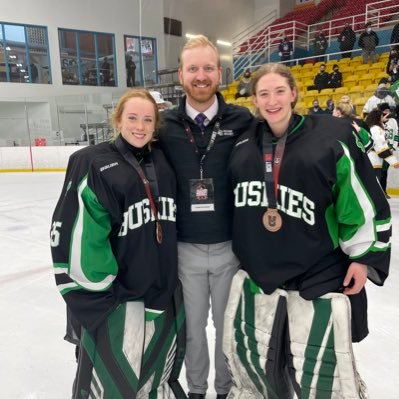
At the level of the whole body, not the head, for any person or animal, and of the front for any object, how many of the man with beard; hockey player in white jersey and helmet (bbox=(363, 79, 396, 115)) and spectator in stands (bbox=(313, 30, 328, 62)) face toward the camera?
3

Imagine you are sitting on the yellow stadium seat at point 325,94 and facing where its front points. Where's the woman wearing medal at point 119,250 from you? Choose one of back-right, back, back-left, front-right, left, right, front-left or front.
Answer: front-left

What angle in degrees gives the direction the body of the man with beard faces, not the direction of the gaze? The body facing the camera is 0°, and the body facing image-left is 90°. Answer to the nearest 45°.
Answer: approximately 0°

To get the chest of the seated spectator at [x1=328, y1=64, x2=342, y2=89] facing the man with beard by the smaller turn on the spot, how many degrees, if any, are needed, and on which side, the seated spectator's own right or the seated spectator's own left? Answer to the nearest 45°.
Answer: approximately 45° to the seated spectator's own left

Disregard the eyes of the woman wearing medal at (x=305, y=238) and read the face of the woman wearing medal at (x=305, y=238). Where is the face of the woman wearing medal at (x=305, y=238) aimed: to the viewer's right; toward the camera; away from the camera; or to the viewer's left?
toward the camera

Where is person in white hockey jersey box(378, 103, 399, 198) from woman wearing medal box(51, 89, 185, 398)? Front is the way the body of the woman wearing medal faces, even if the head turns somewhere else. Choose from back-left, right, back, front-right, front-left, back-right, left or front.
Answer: left

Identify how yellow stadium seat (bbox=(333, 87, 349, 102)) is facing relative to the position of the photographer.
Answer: facing the viewer and to the left of the viewer

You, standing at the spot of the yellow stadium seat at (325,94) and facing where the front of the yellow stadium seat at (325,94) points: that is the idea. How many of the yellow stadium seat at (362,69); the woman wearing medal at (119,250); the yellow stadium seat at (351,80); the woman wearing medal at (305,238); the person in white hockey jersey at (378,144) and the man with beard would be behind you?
2

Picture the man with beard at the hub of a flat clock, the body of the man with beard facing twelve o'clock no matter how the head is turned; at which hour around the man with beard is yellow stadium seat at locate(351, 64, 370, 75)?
The yellow stadium seat is roughly at 7 o'clock from the man with beard.

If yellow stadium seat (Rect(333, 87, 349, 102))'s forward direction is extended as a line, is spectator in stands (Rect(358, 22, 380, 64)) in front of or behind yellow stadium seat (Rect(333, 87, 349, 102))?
behind

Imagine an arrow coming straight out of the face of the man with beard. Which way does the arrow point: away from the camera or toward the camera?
toward the camera

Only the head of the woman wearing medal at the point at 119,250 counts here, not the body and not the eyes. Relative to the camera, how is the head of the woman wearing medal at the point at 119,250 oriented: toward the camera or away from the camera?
toward the camera

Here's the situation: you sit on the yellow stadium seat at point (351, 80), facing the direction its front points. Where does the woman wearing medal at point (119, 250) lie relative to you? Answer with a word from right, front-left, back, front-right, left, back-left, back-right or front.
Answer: front-left

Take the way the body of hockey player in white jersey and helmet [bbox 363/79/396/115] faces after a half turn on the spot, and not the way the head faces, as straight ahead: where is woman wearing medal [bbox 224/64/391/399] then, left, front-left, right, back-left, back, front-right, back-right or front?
back

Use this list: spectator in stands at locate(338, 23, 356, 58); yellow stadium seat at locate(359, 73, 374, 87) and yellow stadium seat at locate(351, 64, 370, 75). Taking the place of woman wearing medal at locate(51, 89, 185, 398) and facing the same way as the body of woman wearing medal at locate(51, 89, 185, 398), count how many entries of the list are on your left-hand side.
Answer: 3

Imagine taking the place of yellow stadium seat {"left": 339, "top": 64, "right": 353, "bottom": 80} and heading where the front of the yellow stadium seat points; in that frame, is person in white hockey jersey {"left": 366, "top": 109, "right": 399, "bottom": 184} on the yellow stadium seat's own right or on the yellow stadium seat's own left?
on the yellow stadium seat's own left

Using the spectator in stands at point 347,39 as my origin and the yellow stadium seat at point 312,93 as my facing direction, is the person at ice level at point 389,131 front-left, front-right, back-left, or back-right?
front-left
